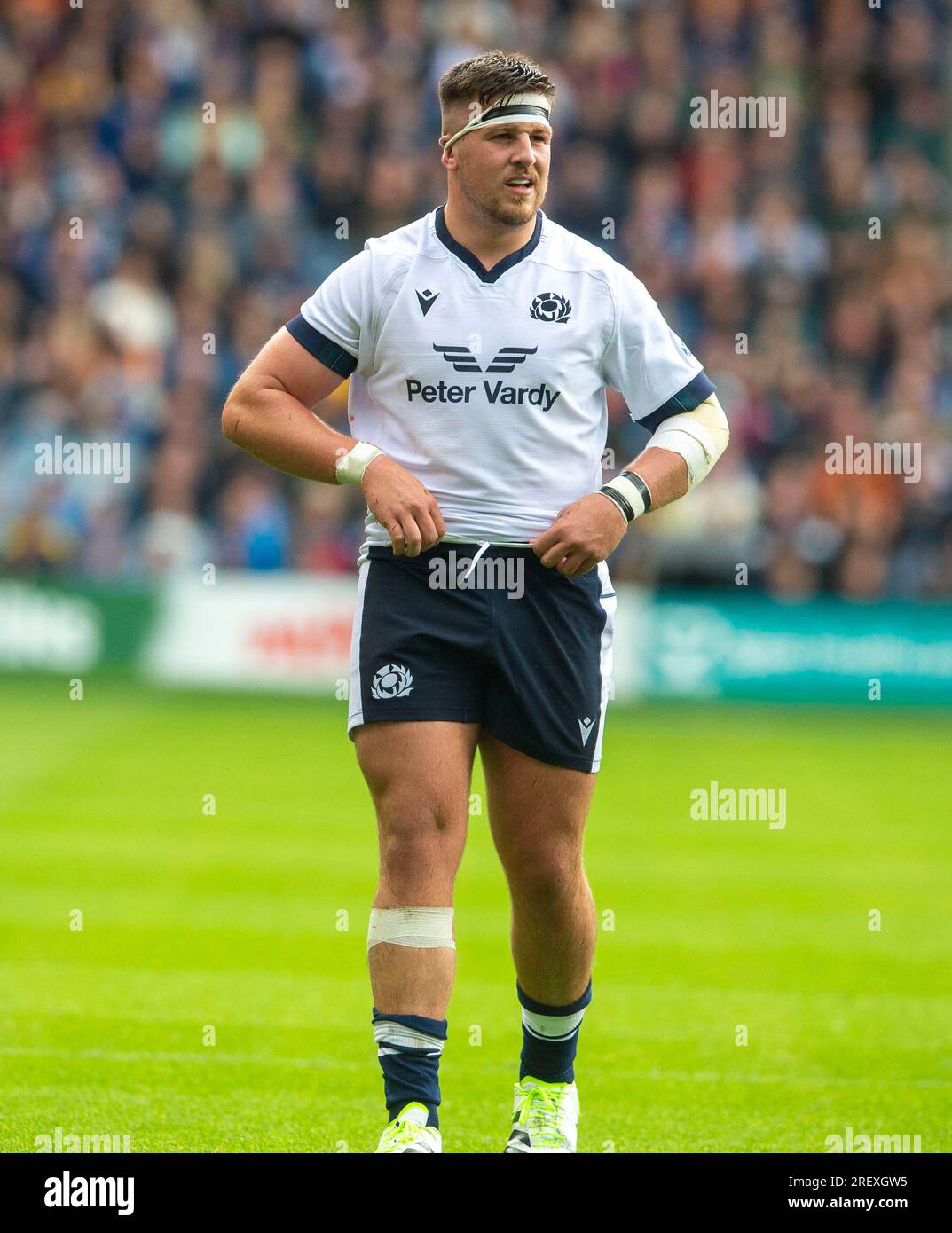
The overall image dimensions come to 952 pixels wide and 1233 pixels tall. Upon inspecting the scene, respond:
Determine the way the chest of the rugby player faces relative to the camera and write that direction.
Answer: toward the camera

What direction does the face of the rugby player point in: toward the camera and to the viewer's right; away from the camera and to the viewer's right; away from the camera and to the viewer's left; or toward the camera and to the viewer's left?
toward the camera and to the viewer's right
